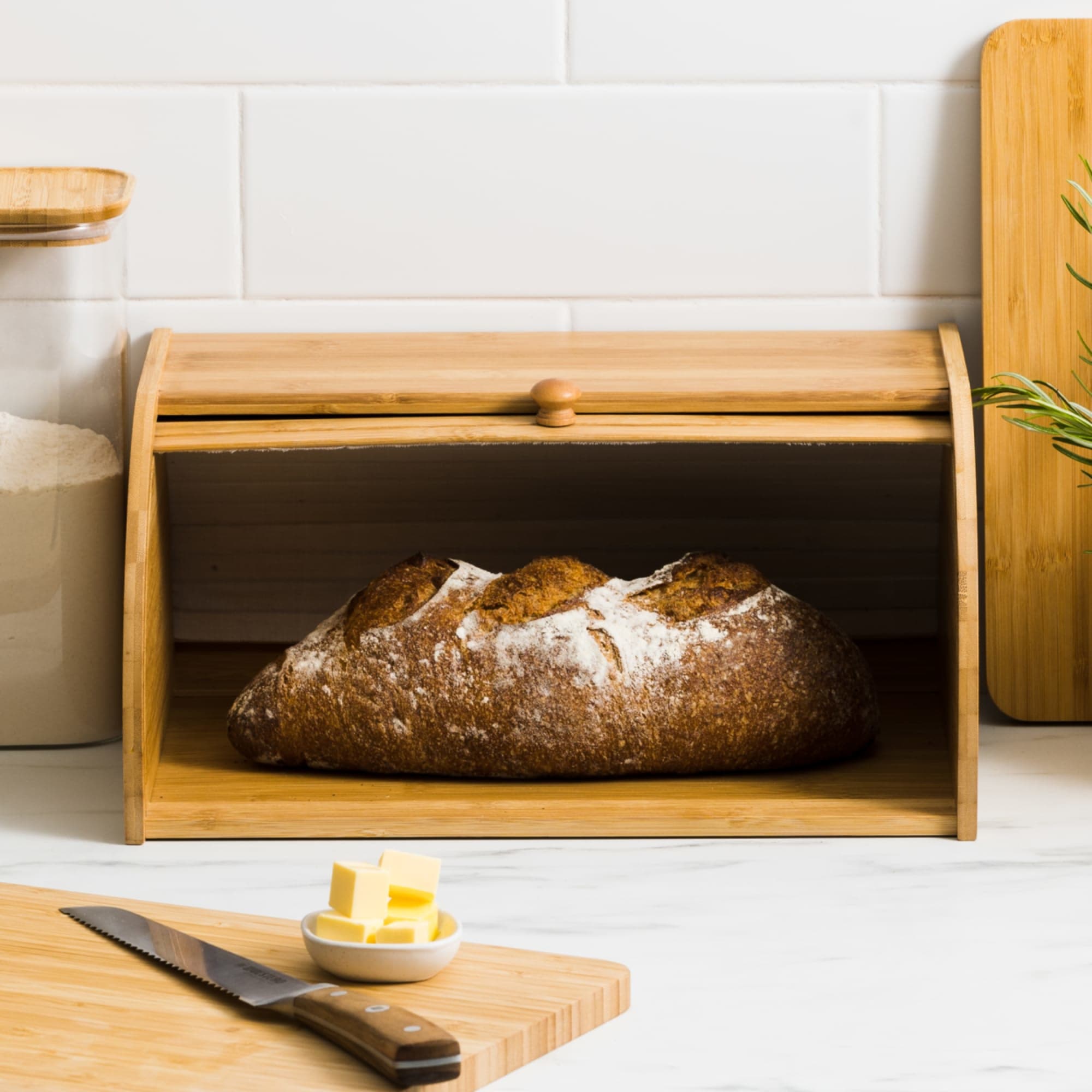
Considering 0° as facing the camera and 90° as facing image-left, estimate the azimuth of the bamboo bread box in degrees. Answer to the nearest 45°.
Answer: approximately 0°
